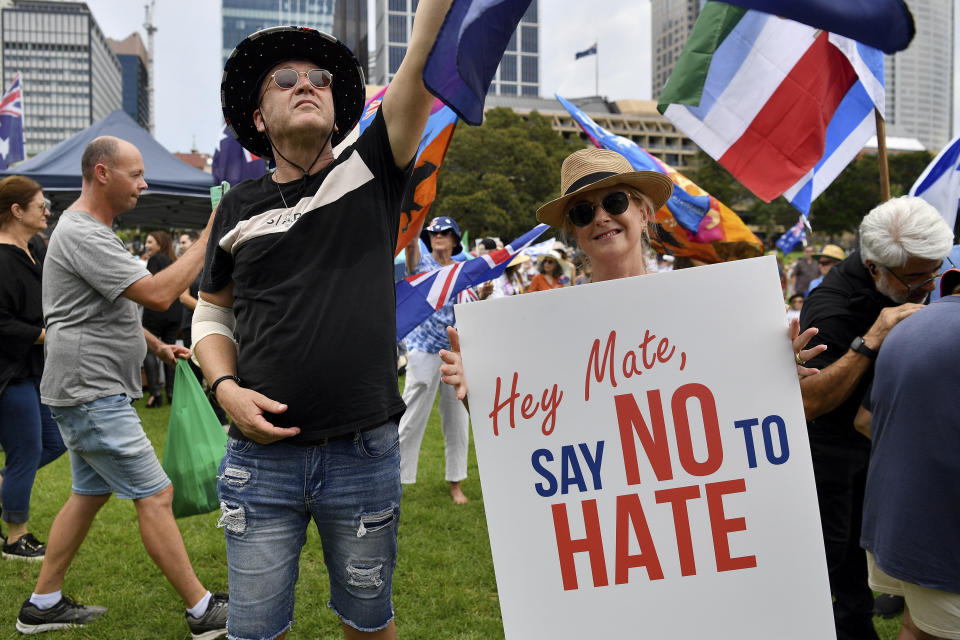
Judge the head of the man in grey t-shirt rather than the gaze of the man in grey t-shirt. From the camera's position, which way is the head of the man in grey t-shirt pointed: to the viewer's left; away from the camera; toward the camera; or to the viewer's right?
to the viewer's right

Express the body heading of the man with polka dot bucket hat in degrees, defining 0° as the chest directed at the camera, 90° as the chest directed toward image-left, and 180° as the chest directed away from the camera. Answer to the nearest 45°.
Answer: approximately 0°
